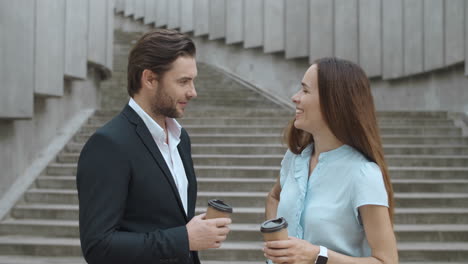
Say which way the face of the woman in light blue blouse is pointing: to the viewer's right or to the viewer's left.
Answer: to the viewer's left

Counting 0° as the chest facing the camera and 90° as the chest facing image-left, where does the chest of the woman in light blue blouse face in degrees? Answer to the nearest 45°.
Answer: approximately 45°

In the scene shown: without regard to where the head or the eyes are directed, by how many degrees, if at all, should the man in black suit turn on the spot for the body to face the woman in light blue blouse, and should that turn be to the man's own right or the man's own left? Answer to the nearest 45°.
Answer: approximately 45° to the man's own left

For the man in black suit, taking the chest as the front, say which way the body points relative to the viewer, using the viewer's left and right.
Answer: facing the viewer and to the right of the viewer

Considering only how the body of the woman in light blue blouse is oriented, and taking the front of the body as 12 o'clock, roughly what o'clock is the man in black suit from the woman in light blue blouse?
The man in black suit is roughly at 1 o'clock from the woman in light blue blouse.

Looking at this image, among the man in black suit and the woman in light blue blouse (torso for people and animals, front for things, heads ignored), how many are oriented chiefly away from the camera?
0

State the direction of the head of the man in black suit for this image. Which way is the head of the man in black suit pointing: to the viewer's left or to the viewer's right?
to the viewer's right
